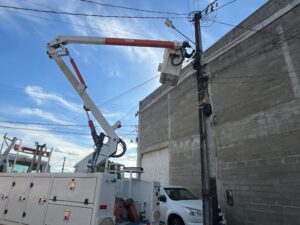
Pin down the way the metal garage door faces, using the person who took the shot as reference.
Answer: facing the viewer and to the left of the viewer

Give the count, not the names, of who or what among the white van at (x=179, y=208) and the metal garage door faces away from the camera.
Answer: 0

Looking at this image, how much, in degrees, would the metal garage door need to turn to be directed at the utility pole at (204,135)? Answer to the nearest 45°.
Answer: approximately 45° to its left

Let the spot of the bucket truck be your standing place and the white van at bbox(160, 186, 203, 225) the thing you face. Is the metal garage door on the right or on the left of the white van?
left

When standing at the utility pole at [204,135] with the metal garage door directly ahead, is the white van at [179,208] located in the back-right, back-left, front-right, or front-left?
front-left

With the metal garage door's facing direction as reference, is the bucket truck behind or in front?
in front

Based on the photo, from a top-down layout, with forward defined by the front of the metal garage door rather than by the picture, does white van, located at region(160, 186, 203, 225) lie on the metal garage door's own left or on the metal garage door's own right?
on the metal garage door's own left
